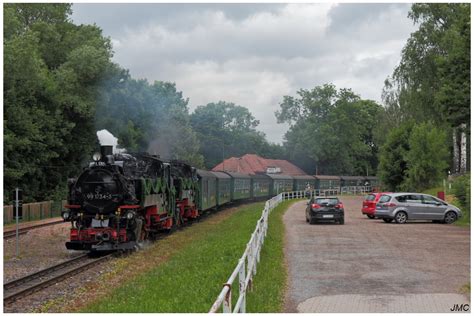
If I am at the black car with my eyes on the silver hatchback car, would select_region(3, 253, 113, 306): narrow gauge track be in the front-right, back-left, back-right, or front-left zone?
back-right

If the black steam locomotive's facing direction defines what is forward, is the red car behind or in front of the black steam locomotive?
behind

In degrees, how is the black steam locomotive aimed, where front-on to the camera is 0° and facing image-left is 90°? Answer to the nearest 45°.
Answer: approximately 45°

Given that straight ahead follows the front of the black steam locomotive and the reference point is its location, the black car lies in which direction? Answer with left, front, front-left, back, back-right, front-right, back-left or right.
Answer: back

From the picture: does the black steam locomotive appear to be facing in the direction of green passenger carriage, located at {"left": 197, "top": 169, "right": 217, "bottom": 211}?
no

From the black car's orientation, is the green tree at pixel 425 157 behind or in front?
in front

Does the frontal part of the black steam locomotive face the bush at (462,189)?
no

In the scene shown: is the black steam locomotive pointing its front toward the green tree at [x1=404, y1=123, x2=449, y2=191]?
no

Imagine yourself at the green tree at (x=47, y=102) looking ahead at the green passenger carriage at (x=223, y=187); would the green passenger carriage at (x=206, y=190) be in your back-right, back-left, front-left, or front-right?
front-right

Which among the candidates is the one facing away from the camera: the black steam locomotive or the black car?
the black car

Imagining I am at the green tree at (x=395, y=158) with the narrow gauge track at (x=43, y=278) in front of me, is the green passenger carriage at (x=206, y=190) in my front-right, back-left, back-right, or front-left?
front-right

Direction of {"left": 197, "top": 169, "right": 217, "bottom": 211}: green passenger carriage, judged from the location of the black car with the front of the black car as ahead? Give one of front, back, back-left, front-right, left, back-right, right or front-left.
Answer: front-left
